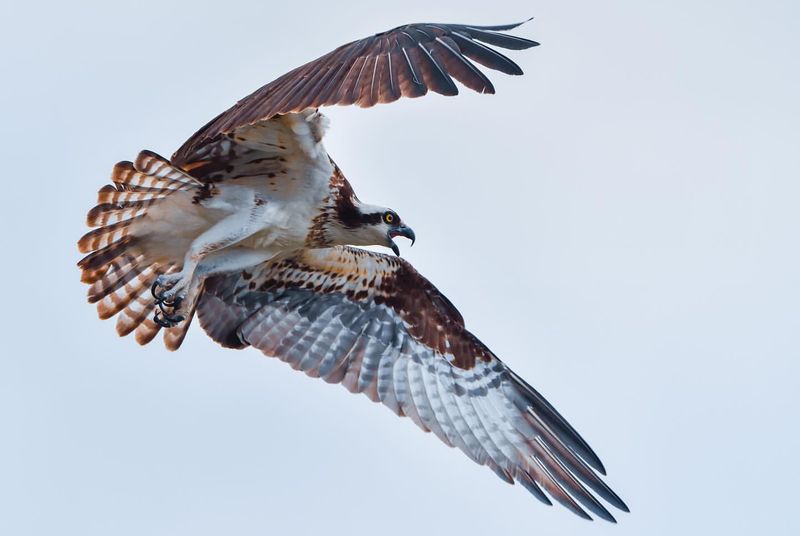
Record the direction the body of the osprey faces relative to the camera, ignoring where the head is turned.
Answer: to the viewer's right
